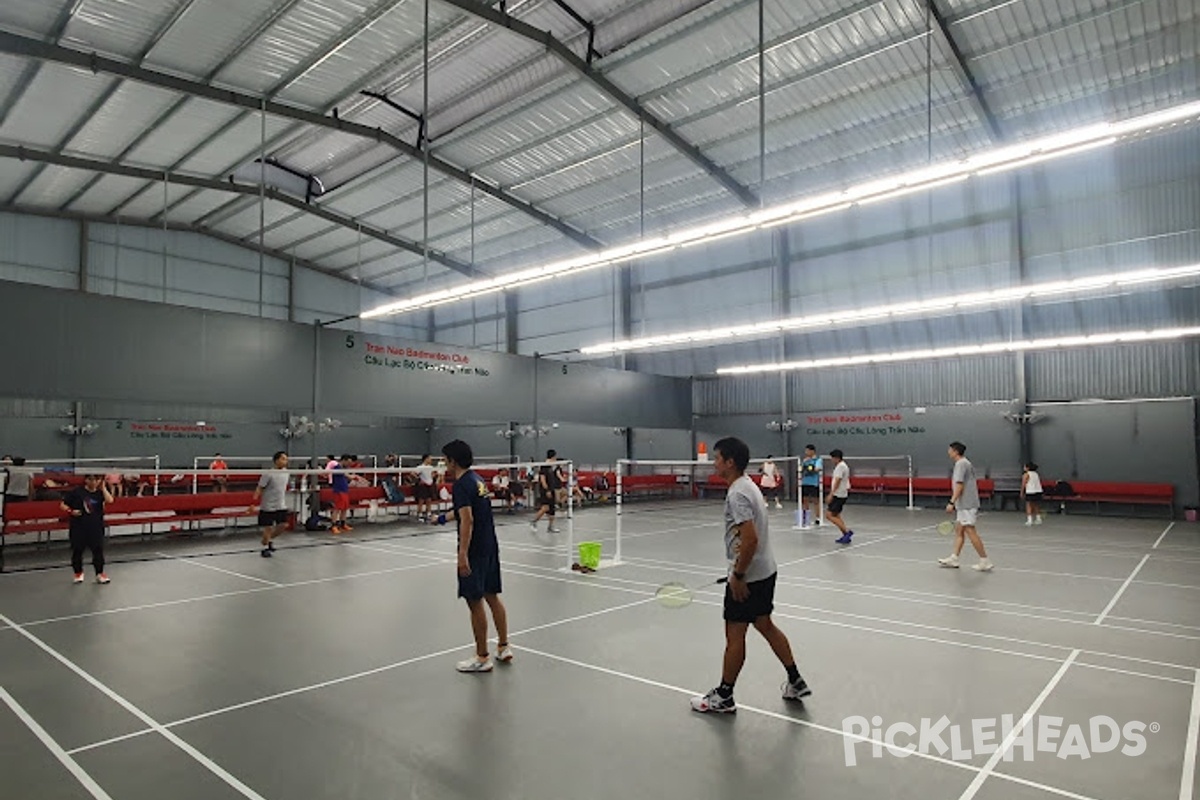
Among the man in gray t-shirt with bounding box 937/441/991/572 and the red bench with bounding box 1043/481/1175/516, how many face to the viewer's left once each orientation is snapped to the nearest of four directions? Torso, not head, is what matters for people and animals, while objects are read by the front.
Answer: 1

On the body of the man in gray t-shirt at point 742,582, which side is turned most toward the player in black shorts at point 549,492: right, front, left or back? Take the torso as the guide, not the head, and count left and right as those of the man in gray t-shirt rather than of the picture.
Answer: right

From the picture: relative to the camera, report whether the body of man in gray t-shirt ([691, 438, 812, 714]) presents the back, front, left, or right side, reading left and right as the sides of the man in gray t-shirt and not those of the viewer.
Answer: left

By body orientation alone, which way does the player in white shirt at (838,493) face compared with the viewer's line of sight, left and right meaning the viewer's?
facing to the left of the viewer

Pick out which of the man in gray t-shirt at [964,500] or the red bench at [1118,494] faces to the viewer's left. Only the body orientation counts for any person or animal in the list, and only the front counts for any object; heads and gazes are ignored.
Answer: the man in gray t-shirt

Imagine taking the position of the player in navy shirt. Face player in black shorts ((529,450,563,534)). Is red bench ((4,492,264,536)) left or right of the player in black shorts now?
left

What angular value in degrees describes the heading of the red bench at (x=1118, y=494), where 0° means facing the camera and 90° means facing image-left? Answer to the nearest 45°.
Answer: approximately 0°
